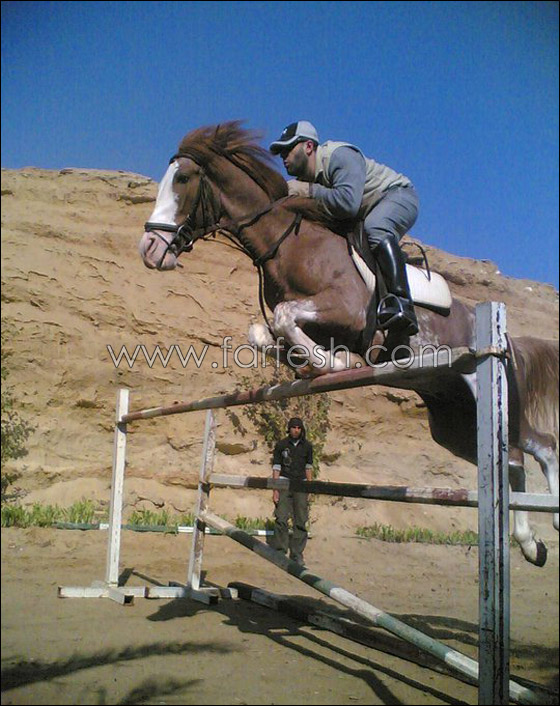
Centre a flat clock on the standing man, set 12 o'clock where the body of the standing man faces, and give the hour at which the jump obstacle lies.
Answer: The jump obstacle is roughly at 12 o'clock from the standing man.

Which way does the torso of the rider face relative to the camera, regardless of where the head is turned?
to the viewer's left

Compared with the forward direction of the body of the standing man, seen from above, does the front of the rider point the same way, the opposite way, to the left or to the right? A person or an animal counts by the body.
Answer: to the right

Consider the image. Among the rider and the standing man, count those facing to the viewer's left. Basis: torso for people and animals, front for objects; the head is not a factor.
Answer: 1

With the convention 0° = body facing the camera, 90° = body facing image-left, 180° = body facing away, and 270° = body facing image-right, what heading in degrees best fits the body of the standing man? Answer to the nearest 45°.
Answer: approximately 0°

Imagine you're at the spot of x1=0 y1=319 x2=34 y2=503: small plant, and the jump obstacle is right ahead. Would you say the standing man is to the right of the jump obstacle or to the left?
left

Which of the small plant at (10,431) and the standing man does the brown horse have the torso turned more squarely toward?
the small plant

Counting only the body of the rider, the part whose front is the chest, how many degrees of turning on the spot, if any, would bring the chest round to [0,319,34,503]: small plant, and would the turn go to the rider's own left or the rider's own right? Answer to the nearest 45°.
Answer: approximately 45° to the rider's own right

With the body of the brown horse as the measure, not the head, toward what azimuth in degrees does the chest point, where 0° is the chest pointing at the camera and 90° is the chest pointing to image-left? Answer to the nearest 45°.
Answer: approximately 90°

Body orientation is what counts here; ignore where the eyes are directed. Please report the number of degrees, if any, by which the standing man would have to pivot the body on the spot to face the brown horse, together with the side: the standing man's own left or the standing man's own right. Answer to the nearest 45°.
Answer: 0° — they already face it
